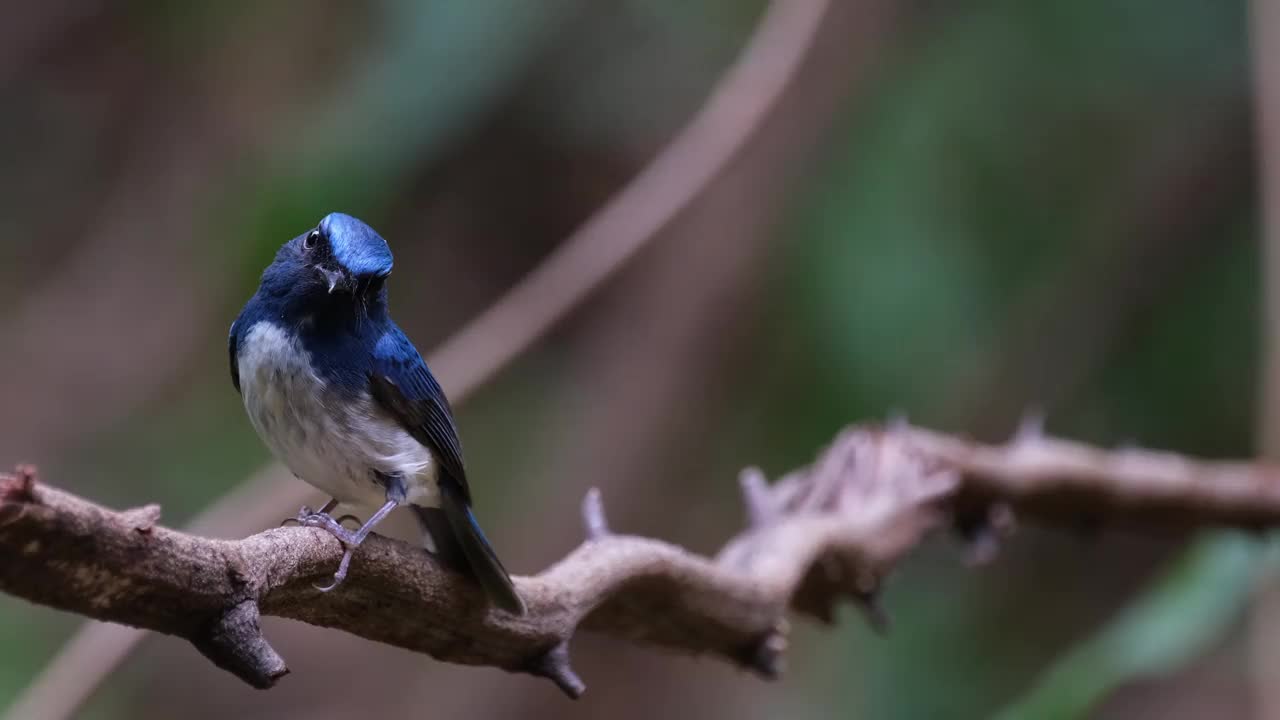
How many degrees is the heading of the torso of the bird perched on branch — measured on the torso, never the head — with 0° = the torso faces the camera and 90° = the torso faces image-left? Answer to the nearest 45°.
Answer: approximately 45°
